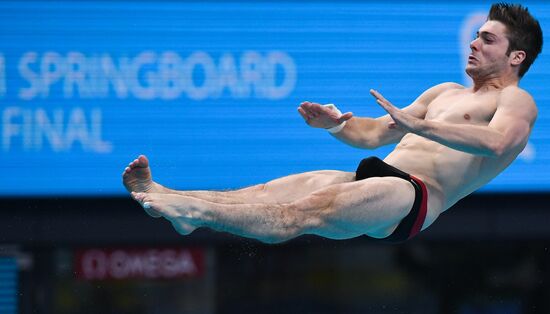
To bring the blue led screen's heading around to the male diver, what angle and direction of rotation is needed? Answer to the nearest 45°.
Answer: approximately 45° to its left

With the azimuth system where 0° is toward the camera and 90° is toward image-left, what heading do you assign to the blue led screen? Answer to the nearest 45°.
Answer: approximately 0°

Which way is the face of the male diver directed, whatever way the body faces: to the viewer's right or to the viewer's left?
to the viewer's left
